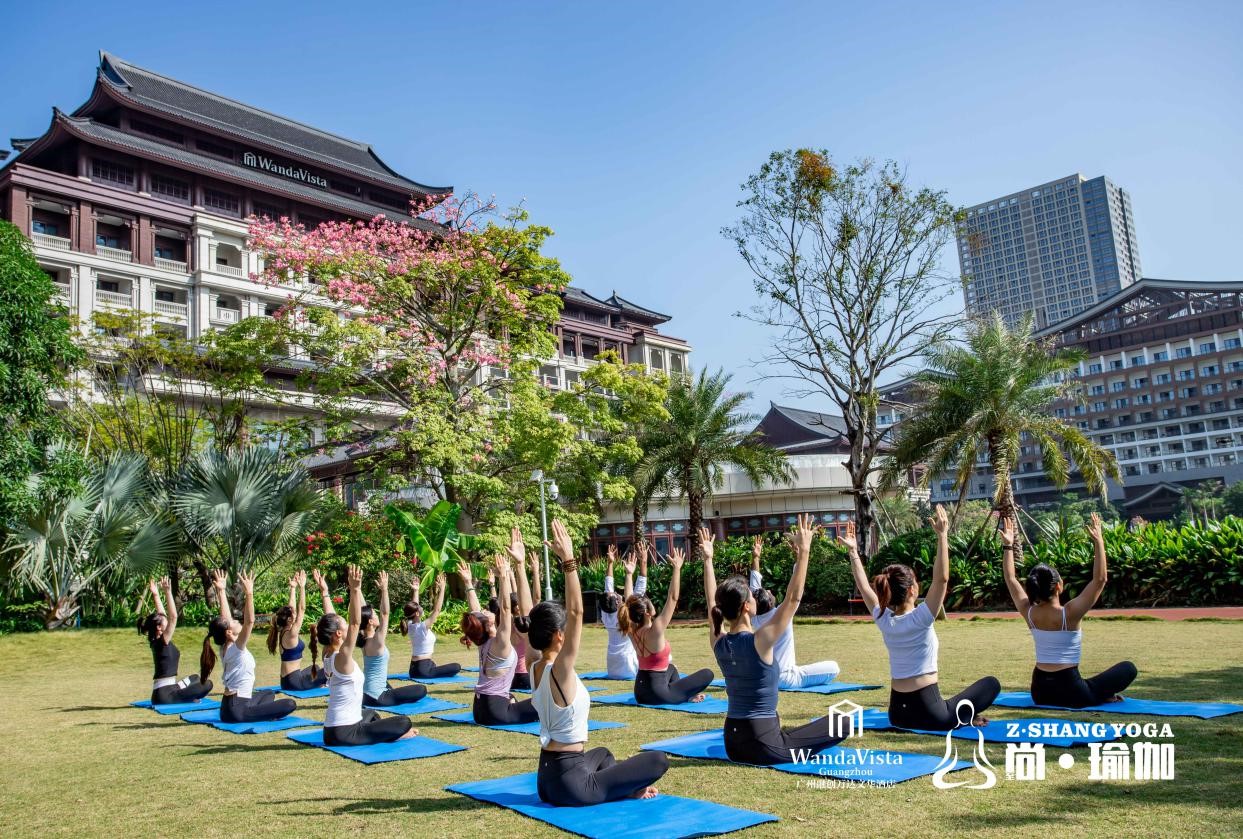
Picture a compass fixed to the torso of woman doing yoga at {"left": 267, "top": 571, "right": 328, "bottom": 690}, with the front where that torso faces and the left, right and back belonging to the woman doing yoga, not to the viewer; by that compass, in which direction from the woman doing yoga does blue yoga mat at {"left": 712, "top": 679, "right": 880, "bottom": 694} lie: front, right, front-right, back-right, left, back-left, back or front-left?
right

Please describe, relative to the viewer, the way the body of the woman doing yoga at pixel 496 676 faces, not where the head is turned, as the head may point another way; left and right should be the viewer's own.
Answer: facing away from the viewer and to the right of the viewer

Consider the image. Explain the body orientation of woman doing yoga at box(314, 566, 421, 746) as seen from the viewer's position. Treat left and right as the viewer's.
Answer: facing away from the viewer and to the right of the viewer

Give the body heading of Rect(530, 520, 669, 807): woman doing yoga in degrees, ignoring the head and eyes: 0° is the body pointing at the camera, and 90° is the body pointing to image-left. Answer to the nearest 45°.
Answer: approximately 225°

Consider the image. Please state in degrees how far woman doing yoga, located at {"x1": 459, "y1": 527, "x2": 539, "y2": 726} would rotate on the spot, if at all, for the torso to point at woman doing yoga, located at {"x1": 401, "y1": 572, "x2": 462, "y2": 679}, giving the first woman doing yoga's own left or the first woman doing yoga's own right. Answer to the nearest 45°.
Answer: approximately 45° to the first woman doing yoga's own left

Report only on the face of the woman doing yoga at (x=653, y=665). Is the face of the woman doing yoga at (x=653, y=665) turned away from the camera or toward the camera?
away from the camera

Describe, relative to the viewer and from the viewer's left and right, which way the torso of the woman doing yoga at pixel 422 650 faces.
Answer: facing away from the viewer and to the right of the viewer

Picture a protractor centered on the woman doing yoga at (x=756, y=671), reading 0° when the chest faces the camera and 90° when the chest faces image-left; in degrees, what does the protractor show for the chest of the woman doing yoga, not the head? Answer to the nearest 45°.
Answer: approximately 225°

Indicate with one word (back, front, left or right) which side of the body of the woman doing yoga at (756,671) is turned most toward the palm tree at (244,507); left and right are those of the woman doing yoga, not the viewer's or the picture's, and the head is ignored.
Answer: left
